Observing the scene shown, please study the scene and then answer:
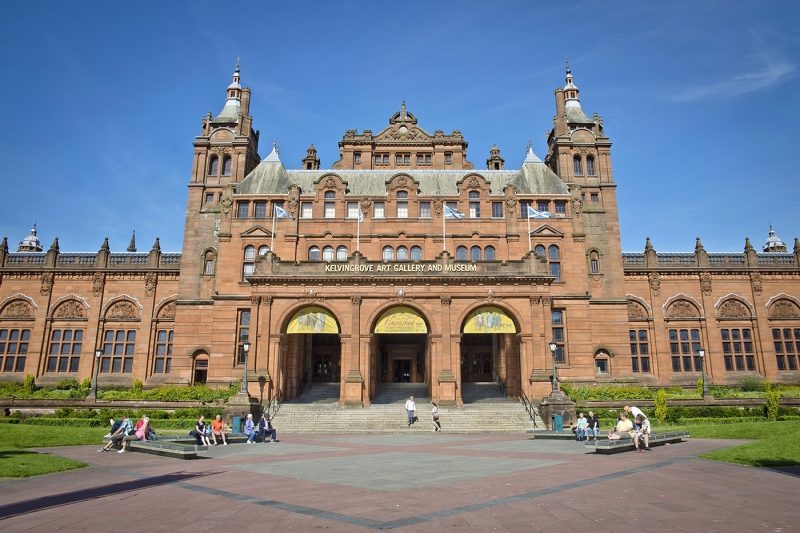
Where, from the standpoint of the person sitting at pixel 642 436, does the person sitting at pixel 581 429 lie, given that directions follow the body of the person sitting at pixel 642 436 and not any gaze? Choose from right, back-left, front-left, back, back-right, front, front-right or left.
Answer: right

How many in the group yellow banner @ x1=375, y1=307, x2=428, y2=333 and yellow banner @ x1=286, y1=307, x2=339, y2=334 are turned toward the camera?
2

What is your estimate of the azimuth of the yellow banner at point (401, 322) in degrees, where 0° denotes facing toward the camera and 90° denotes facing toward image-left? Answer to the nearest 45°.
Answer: approximately 0°

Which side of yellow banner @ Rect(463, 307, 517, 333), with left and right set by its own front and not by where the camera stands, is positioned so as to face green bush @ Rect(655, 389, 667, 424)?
left

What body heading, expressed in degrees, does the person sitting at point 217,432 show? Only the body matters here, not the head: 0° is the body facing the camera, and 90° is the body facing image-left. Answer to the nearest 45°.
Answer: approximately 0°

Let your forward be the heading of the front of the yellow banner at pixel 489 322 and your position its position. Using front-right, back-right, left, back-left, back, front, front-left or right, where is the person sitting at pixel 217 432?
front-right
